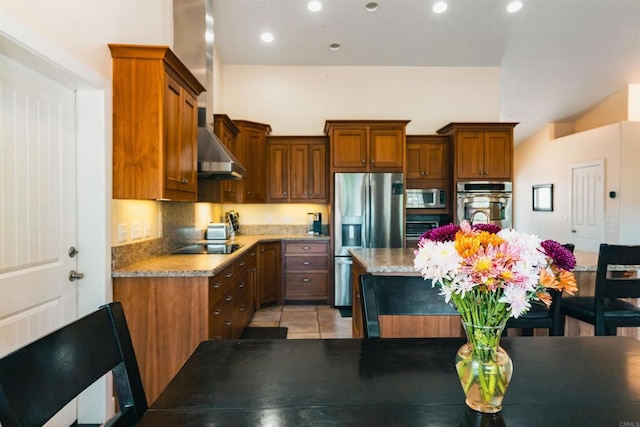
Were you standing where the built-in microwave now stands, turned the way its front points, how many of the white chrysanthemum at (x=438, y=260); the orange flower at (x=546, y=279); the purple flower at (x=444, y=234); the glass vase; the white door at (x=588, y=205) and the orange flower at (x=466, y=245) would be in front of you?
5

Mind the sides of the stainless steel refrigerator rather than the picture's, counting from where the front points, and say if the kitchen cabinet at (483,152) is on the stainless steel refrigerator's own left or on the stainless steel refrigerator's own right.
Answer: on the stainless steel refrigerator's own left

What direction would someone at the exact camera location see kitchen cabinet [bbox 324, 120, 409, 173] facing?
facing the viewer

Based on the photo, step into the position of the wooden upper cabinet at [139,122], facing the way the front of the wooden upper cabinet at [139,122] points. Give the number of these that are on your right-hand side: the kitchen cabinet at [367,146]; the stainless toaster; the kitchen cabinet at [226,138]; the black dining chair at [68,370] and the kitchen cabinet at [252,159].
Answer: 1

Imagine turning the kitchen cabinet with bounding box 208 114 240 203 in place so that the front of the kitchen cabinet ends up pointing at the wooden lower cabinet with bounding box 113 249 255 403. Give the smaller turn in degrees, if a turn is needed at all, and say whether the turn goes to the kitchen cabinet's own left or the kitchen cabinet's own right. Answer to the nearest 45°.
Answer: approximately 90° to the kitchen cabinet's own right

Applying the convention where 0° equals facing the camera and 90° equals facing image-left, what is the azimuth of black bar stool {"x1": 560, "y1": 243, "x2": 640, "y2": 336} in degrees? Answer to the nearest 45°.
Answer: approximately 135°

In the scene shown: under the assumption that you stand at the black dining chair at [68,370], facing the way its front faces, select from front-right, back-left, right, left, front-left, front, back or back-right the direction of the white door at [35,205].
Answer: back-left

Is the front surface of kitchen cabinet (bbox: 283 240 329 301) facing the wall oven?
no

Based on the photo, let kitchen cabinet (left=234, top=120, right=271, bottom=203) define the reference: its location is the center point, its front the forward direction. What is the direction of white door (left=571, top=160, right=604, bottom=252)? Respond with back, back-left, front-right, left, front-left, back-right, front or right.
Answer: front-left

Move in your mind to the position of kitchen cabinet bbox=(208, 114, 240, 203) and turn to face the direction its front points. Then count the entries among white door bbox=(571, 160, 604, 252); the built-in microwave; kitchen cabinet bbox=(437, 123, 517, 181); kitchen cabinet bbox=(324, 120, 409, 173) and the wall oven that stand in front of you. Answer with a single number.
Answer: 5

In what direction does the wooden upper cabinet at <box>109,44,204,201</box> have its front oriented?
to the viewer's right

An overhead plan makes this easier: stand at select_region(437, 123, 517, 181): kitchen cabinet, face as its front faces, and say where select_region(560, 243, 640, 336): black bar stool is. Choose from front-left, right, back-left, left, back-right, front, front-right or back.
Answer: front

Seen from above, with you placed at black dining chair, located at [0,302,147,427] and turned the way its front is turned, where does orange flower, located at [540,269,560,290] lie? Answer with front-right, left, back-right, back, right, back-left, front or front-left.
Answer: front

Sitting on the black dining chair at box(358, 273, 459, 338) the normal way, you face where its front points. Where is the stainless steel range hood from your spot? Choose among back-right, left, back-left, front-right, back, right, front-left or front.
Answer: back-right

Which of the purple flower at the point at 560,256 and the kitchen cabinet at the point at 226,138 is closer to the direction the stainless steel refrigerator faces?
the purple flower

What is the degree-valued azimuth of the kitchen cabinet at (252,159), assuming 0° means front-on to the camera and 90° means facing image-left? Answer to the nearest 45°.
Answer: approximately 315°

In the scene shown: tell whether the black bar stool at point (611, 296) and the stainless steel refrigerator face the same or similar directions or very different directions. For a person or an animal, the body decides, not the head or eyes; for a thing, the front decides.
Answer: very different directions

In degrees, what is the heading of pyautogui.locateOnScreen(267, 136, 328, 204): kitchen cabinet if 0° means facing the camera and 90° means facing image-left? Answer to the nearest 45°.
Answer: approximately 0°

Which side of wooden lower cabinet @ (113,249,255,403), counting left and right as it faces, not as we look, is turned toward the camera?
right

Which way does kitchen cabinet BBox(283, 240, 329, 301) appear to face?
toward the camera

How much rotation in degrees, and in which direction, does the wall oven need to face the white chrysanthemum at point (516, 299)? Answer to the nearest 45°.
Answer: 0° — it already faces it

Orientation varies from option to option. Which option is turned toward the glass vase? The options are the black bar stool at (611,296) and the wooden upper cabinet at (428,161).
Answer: the wooden upper cabinet
